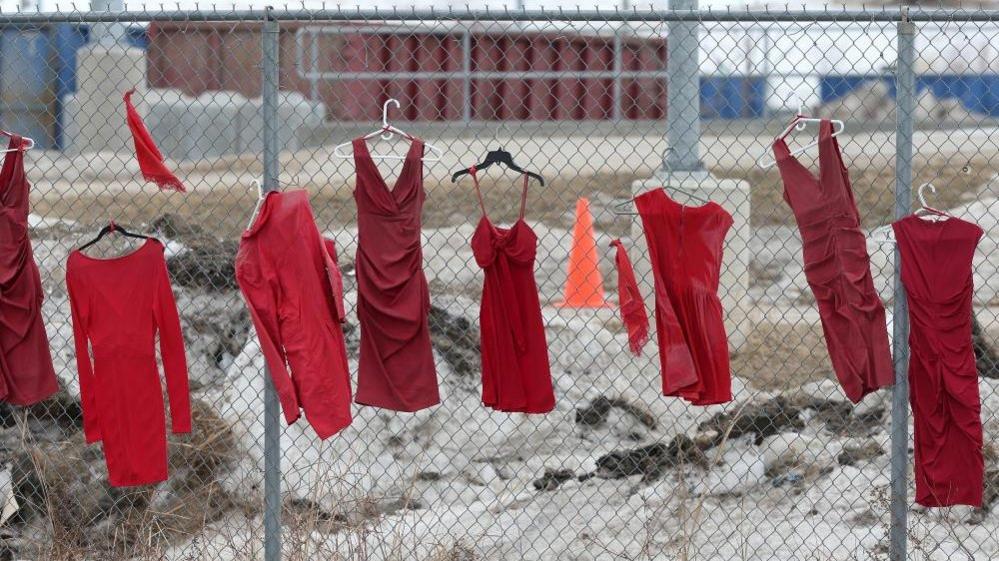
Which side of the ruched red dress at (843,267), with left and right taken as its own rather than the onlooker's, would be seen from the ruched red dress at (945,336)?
left

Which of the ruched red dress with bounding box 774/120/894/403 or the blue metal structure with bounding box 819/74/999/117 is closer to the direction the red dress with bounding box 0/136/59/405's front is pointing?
the ruched red dress

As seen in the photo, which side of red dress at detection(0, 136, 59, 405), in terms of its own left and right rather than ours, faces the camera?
front

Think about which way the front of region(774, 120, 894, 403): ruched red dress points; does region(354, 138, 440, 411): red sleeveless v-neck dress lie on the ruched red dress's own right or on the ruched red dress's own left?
on the ruched red dress's own right

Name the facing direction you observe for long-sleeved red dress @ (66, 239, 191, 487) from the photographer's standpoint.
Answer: facing the viewer

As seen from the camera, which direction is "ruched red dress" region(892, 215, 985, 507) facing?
toward the camera

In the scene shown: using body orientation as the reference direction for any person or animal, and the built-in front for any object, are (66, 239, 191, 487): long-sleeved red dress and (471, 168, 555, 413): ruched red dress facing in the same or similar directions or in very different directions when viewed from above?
same or similar directions

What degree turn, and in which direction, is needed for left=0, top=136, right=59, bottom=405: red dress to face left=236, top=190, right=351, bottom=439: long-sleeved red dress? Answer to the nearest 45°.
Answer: approximately 45° to its left

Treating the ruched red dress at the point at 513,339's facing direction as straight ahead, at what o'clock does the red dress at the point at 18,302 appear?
The red dress is roughly at 3 o'clock from the ruched red dress.
